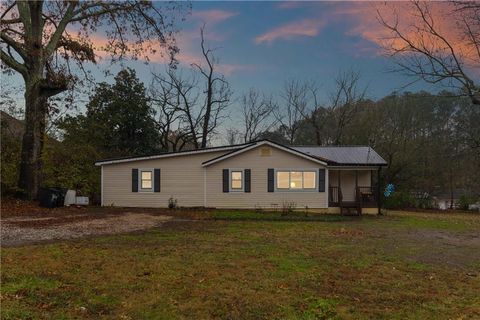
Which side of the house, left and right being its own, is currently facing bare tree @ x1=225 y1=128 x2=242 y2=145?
back

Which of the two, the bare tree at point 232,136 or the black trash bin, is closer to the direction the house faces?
the black trash bin

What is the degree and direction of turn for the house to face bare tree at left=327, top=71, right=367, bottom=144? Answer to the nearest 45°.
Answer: approximately 135° to its left

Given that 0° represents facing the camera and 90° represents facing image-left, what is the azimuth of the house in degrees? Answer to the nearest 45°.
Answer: approximately 0°

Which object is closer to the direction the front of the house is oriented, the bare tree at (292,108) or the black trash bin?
the black trash bin

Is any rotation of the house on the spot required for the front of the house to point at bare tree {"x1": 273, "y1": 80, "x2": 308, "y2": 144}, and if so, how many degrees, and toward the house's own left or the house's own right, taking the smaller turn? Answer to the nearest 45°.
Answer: approximately 180°

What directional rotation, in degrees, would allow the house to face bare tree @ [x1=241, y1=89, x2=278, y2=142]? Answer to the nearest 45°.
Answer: approximately 180°
